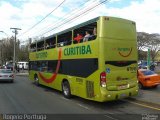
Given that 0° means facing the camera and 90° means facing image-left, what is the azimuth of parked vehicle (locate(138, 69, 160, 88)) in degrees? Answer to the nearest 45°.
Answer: approximately 135°

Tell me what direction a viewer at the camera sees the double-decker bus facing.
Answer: facing away from the viewer and to the left of the viewer

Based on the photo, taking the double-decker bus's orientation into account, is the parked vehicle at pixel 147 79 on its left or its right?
on its right

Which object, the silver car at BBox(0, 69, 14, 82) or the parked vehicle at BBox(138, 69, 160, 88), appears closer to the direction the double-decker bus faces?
the silver car

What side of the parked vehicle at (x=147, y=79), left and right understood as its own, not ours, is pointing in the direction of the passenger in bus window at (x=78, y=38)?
left
